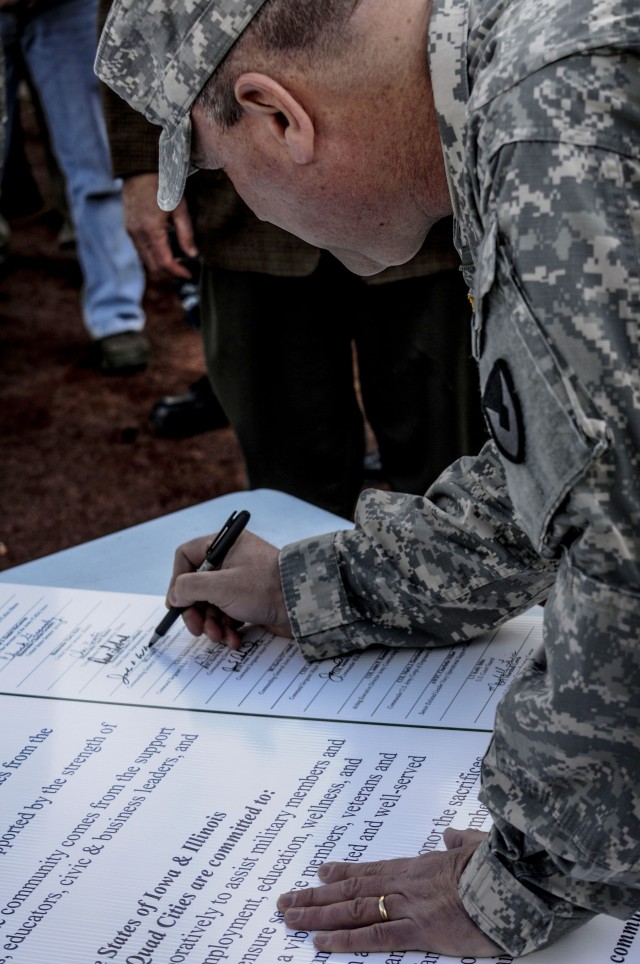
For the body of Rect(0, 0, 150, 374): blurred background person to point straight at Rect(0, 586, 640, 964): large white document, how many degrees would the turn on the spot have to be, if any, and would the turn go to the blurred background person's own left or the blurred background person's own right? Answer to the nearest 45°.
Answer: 0° — they already face it

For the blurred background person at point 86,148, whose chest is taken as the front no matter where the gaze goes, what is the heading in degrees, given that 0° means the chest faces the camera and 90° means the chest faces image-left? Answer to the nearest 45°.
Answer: approximately 0°

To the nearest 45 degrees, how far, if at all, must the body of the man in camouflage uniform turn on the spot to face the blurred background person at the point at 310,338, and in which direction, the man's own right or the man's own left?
approximately 90° to the man's own right

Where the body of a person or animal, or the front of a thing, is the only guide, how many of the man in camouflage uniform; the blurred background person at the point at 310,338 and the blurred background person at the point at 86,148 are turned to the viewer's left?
1

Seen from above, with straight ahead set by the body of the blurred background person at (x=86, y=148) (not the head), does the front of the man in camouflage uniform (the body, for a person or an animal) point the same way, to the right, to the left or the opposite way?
to the right

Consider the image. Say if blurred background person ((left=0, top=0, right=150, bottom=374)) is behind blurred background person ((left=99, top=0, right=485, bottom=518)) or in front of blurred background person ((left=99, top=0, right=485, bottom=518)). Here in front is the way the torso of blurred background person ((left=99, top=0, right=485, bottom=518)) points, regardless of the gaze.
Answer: behind

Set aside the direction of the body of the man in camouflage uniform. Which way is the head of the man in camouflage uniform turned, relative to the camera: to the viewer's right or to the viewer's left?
to the viewer's left

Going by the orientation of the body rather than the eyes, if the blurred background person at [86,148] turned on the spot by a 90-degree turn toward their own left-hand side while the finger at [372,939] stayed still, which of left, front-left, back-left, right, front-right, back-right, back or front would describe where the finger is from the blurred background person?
right

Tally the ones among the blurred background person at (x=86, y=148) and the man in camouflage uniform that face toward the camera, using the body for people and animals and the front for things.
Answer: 1

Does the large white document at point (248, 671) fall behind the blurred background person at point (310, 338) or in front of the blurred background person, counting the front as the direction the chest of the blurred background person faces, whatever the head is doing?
in front

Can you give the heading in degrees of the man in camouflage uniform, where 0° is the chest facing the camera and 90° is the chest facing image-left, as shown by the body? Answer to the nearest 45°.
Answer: approximately 90°

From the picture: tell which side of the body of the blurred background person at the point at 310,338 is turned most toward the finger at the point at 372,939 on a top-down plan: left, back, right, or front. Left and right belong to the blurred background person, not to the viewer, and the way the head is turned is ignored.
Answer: front

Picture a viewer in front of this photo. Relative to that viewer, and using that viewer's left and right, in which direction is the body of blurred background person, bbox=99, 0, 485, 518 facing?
facing the viewer

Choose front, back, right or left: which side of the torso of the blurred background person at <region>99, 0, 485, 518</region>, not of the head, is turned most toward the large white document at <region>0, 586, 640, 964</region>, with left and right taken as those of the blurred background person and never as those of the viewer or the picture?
front
